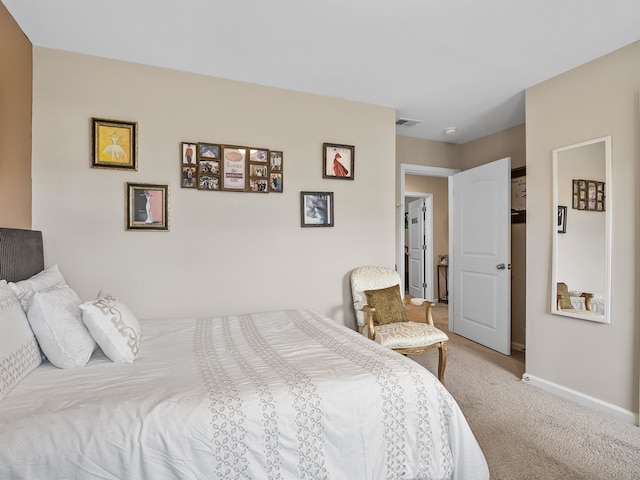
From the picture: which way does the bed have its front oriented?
to the viewer's right

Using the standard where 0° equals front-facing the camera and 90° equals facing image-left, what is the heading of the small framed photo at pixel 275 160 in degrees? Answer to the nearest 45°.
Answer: approximately 0°

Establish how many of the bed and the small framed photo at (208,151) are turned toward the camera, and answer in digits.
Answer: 1

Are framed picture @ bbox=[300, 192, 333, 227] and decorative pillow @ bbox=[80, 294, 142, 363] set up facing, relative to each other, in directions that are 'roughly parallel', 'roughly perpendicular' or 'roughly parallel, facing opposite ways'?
roughly perpendicular

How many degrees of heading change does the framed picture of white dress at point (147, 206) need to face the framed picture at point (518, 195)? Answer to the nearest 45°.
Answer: approximately 90° to its left

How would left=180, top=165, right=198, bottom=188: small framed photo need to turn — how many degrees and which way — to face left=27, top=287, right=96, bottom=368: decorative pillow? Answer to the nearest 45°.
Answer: approximately 45° to its right

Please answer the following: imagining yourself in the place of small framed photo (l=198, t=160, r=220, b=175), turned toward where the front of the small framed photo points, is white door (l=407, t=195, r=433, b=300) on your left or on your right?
on your left

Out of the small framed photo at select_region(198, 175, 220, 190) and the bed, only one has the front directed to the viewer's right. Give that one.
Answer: the bed

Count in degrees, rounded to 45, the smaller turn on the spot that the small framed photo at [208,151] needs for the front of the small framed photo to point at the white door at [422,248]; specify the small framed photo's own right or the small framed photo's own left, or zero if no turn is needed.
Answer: approximately 135° to the small framed photo's own left

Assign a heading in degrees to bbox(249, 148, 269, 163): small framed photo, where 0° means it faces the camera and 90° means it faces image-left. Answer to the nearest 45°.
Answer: approximately 0°

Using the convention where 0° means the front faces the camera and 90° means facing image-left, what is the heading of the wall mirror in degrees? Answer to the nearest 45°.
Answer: approximately 45°

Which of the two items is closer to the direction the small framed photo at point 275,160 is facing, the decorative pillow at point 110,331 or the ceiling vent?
the decorative pillow
